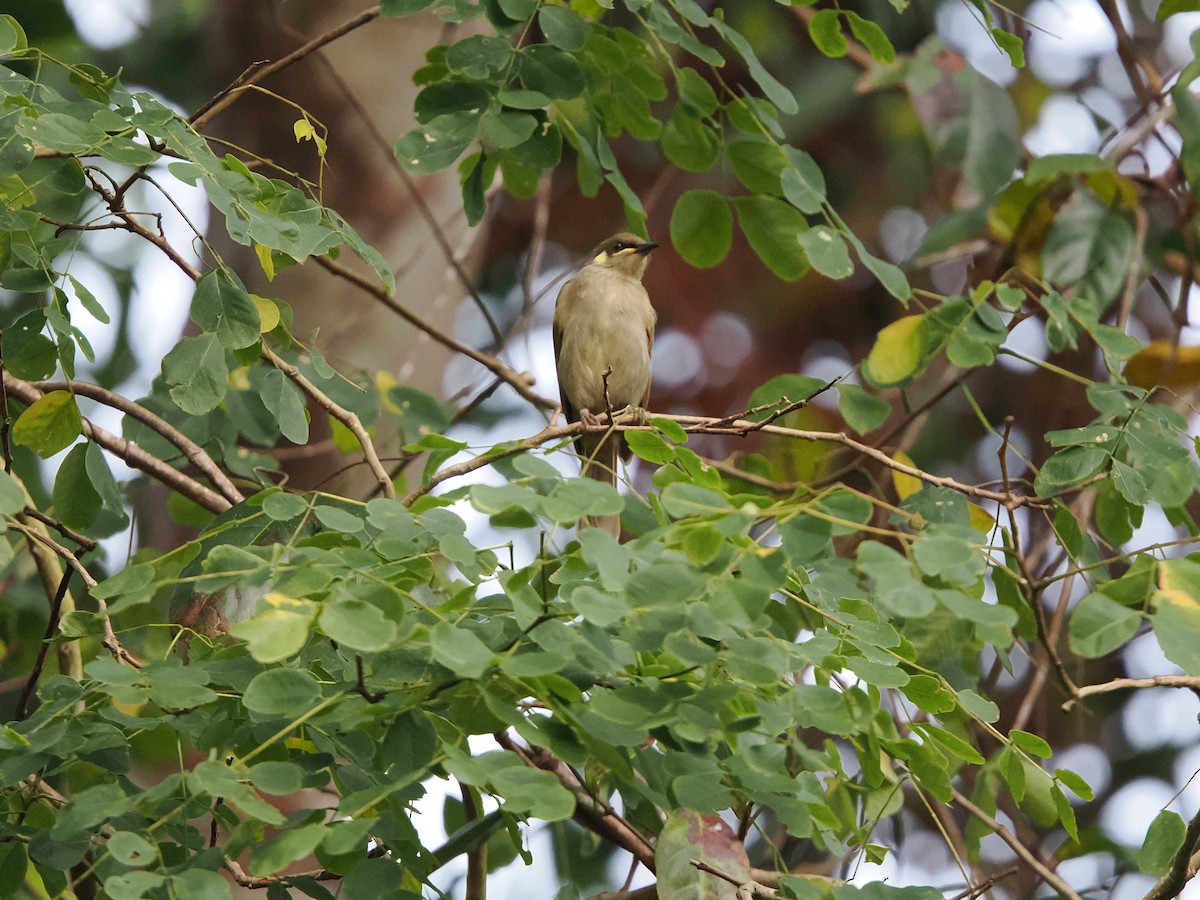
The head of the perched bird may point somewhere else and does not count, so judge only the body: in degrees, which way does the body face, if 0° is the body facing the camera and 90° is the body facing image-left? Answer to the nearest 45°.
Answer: approximately 0°
